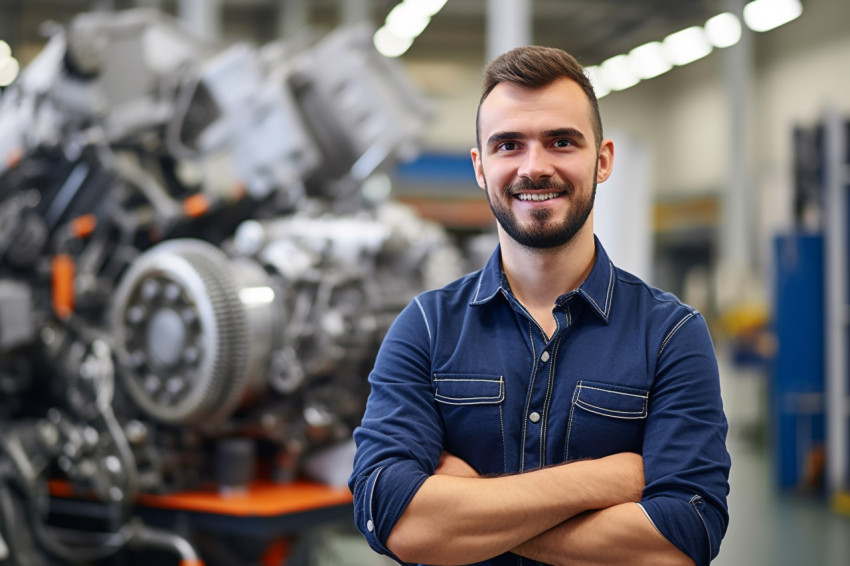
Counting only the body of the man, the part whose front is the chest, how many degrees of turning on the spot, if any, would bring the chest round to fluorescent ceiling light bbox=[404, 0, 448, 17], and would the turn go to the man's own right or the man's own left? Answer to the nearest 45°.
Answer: approximately 180°

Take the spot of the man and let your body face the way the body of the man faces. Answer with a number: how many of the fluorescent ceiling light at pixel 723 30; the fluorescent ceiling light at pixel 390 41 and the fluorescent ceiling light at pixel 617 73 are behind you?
3

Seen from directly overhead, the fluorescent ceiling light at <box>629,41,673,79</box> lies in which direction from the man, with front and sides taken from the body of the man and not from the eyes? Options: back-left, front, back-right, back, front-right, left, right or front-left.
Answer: back

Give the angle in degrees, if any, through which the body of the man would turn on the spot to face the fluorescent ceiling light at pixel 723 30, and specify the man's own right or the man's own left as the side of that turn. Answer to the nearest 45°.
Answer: approximately 180°

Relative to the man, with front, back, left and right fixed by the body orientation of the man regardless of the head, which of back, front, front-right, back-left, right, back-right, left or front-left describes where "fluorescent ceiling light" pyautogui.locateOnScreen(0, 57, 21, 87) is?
back-right

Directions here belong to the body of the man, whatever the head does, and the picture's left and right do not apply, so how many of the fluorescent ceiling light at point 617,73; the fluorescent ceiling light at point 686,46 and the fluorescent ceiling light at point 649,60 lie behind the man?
3

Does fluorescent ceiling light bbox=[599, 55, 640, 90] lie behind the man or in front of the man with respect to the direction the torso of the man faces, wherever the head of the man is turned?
behind

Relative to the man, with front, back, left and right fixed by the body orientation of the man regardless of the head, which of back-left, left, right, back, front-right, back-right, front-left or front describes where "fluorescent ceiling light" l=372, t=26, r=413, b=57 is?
back

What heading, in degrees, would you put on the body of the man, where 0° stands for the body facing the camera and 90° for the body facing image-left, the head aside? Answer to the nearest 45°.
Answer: approximately 0°

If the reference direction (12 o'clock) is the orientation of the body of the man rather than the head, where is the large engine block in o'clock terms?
The large engine block is roughly at 5 o'clock from the man.

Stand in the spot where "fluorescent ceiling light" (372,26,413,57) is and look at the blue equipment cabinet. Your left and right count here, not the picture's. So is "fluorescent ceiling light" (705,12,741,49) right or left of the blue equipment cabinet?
left

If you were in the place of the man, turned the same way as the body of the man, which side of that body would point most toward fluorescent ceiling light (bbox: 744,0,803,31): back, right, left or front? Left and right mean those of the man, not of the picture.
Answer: back

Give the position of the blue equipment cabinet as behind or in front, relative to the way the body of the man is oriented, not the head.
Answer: behind
